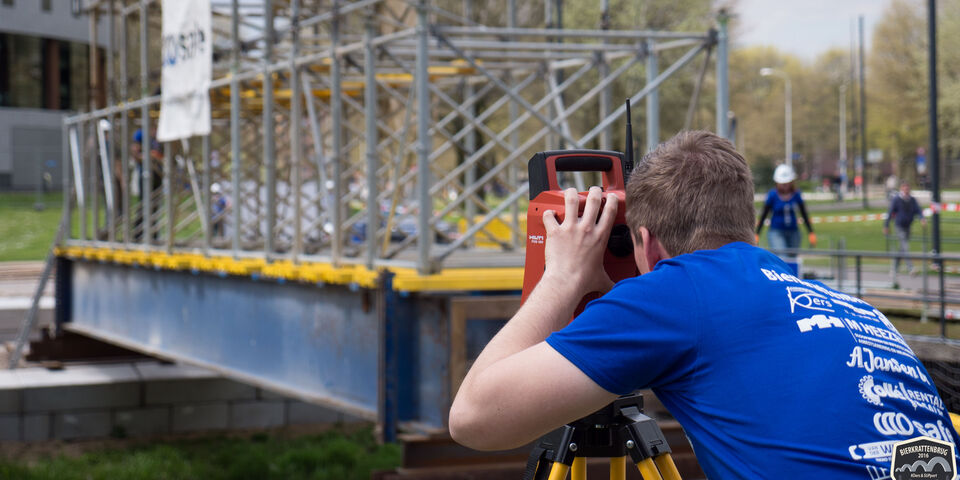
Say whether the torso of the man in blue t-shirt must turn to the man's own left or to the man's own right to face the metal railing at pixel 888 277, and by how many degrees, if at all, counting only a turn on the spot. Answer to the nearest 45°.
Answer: approximately 45° to the man's own right

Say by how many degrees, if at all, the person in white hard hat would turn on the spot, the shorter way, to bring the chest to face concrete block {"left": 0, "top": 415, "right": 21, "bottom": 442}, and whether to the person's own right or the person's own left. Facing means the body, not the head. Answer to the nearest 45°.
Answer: approximately 45° to the person's own right

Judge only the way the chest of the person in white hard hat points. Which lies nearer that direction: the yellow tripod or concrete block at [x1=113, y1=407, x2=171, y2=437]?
the yellow tripod

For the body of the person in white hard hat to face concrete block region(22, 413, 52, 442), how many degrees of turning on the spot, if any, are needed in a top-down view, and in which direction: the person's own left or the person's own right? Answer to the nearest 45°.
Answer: approximately 45° to the person's own right

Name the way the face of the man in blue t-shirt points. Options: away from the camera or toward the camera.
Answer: away from the camera

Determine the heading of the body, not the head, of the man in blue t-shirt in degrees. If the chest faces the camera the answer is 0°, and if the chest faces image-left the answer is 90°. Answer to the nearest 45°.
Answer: approximately 135°

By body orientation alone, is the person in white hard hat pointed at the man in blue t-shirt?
yes

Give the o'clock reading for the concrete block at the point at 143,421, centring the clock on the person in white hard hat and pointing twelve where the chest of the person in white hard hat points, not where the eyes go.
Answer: The concrete block is roughly at 2 o'clock from the person in white hard hat.

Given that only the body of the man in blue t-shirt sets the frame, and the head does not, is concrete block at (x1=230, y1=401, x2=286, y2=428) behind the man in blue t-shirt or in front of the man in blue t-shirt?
in front

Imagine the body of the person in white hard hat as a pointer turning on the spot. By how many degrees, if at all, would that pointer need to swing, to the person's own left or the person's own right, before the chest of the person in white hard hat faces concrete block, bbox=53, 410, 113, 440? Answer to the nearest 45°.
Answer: approximately 45° to the person's own right

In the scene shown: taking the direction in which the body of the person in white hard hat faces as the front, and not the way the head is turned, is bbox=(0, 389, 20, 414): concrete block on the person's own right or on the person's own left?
on the person's own right
